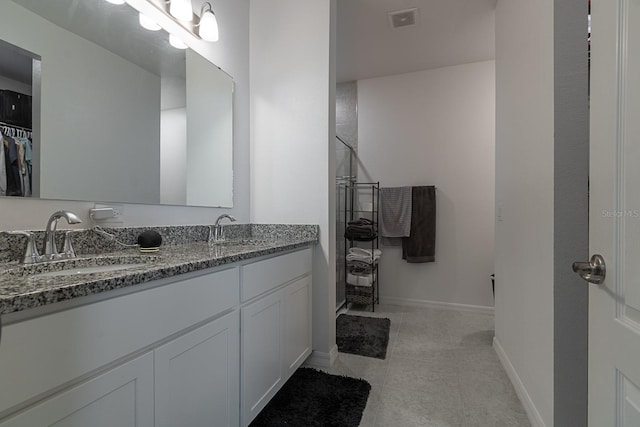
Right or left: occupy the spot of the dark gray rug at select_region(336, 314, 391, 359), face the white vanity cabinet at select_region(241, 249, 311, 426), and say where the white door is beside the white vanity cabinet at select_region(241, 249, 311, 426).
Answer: left

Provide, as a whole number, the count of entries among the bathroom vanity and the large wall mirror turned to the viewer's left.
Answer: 0

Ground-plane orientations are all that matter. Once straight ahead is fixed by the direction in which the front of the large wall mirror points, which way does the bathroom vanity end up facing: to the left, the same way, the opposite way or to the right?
the same way

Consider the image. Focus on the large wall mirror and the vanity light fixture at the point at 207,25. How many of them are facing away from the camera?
0

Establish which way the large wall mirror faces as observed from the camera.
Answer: facing the viewer and to the right of the viewer

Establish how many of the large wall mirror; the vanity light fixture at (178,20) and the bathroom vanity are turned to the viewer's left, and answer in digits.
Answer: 0

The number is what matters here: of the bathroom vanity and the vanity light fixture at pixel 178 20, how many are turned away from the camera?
0

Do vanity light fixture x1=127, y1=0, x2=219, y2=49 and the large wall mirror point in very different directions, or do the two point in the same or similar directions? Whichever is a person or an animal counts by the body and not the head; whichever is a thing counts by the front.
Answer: same or similar directions

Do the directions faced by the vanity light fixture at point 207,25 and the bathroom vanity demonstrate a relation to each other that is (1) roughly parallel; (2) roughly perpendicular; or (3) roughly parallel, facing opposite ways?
roughly parallel

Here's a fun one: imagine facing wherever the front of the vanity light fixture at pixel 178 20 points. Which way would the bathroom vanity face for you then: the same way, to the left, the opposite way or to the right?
the same way

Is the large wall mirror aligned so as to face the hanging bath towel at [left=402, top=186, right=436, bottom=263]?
no
